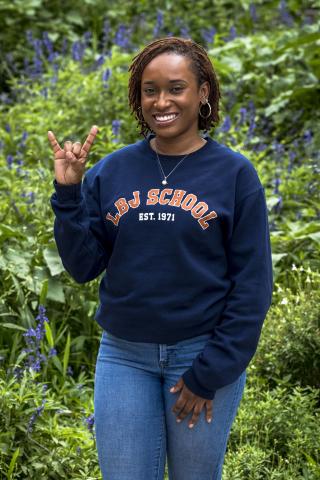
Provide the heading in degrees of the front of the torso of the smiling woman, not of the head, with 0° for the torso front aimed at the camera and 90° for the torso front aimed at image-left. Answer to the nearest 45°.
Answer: approximately 0°
